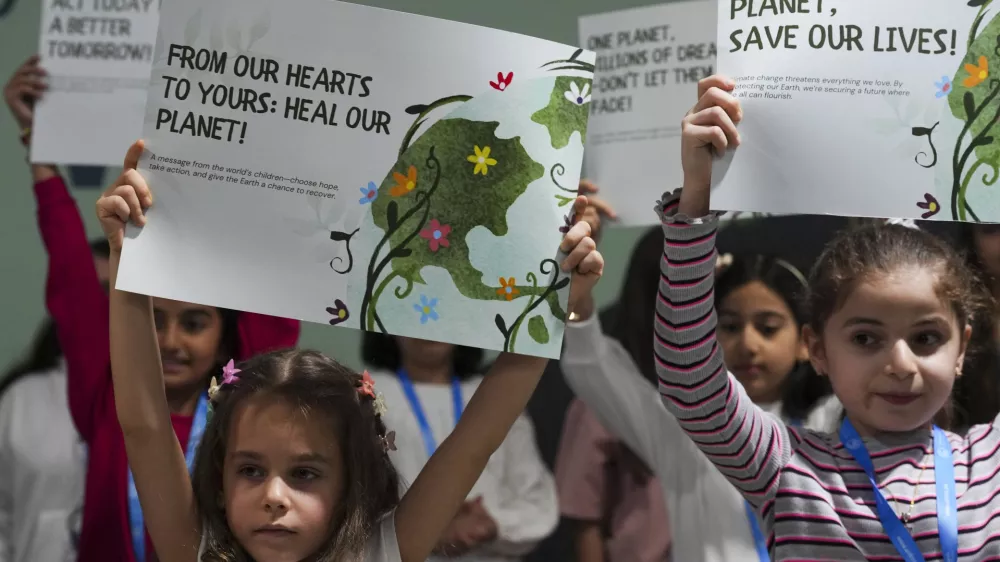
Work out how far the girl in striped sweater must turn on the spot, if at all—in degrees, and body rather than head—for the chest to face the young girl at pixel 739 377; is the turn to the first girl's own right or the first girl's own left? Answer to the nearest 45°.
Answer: approximately 180°

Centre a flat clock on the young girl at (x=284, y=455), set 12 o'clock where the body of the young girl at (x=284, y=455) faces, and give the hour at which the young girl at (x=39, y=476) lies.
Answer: the young girl at (x=39, y=476) is roughly at 5 o'clock from the young girl at (x=284, y=455).

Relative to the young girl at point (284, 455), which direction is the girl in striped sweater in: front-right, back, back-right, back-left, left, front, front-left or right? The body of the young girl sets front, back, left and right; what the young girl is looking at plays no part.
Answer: left

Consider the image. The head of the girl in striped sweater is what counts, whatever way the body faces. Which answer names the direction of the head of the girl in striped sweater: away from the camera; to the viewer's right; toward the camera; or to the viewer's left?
toward the camera

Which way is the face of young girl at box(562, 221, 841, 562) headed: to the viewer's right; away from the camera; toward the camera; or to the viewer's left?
toward the camera

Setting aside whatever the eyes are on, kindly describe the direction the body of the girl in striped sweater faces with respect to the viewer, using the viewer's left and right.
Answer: facing the viewer

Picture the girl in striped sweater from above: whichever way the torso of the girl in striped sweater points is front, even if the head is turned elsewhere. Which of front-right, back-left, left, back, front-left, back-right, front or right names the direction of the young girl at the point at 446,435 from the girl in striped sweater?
back-right

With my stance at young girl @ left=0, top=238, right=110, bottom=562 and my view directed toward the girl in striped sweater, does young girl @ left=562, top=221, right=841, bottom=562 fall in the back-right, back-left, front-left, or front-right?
front-left

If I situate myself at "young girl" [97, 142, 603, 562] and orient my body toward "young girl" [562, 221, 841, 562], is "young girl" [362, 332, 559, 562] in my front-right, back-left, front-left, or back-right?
front-left

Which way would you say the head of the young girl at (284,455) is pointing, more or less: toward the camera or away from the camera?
toward the camera

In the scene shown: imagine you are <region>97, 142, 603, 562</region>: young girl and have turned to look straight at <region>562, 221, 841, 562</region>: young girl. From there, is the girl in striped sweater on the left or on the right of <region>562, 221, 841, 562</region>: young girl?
right

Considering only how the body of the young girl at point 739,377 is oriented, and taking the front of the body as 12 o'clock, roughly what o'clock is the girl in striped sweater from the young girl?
The girl in striped sweater is roughly at 10 o'clock from the young girl.

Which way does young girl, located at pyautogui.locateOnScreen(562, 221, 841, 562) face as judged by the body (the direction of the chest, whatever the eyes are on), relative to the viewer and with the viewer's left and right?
facing the viewer and to the left of the viewer

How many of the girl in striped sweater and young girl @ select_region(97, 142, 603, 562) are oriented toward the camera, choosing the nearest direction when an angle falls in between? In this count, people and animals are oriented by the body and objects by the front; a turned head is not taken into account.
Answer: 2

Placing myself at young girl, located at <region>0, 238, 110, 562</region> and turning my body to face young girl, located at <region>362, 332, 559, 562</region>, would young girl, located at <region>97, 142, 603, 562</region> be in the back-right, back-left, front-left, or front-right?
front-right
